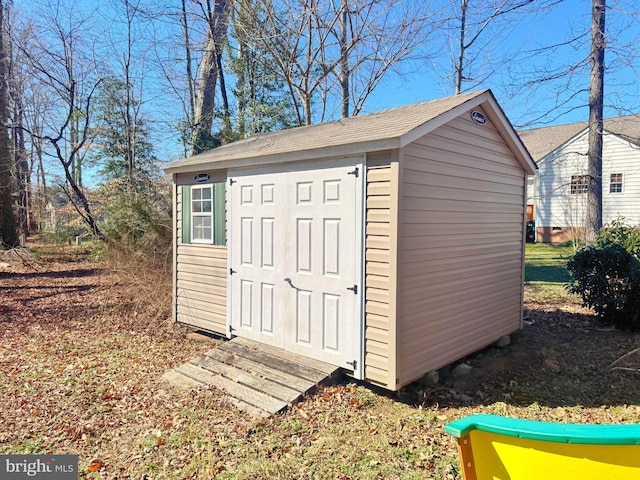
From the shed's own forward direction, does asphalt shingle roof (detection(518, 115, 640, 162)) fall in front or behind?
behind

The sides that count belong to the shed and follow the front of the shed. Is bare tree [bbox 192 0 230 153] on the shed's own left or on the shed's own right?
on the shed's own right

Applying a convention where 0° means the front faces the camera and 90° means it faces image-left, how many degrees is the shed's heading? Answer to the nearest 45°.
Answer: approximately 45°

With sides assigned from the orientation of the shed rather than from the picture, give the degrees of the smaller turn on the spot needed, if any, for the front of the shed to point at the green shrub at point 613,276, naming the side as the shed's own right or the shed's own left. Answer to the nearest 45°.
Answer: approximately 180°

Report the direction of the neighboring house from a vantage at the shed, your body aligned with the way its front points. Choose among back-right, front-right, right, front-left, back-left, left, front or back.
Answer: back

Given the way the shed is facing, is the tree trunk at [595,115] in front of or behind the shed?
behind
